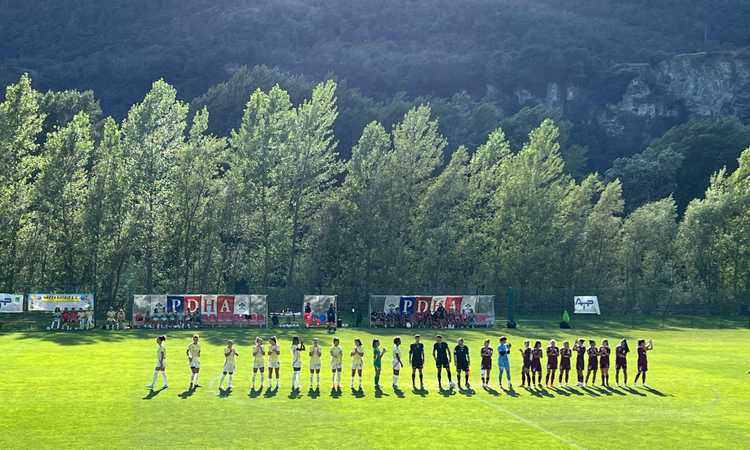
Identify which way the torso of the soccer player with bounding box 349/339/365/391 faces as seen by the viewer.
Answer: toward the camera

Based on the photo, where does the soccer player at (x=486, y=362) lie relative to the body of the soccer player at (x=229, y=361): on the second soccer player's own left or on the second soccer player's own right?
on the second soccer player's own left

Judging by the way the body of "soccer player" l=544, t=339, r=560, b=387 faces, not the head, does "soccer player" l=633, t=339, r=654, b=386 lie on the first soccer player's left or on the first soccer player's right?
on the first soccer player's left

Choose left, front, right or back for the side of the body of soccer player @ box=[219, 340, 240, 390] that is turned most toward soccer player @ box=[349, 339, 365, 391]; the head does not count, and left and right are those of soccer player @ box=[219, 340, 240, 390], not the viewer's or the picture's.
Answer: left

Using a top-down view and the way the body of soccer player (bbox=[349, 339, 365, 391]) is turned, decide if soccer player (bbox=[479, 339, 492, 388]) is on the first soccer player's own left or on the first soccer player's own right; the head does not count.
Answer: on the first soccer player's own left

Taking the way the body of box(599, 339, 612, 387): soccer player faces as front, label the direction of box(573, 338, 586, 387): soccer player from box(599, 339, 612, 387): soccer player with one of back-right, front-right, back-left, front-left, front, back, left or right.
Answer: right

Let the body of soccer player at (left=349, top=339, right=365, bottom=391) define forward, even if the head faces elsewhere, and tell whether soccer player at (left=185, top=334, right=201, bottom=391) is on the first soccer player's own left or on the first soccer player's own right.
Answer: on the first soccer player's own right

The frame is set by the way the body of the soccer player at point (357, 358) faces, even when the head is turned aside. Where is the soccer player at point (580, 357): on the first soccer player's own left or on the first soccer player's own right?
on the first soccer player's own left

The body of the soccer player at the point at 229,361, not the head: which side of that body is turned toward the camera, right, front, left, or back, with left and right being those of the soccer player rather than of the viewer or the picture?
front

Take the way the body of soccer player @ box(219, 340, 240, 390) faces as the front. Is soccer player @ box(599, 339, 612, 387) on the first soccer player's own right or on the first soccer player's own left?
on the first soccer player's own left

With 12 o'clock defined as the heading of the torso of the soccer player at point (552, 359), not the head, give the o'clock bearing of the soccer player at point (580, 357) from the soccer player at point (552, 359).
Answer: the soccer player at point (580, 357) is roughly at 8 o'clock from the soccer player at point (552, 359).

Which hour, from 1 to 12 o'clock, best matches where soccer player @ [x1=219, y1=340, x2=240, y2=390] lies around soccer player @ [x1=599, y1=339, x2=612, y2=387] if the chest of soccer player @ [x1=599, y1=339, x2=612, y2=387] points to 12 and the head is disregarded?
soccer player @ [x1=219, y1=340, x2=240, y2=390] is roughly at 2 o'clock from soccer player @ [x1=599, y1=339, x2=612, y2=387].

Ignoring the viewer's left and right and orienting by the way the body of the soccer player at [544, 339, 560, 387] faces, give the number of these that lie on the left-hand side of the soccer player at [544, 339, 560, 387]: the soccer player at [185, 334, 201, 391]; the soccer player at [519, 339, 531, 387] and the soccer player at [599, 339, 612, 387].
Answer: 1
